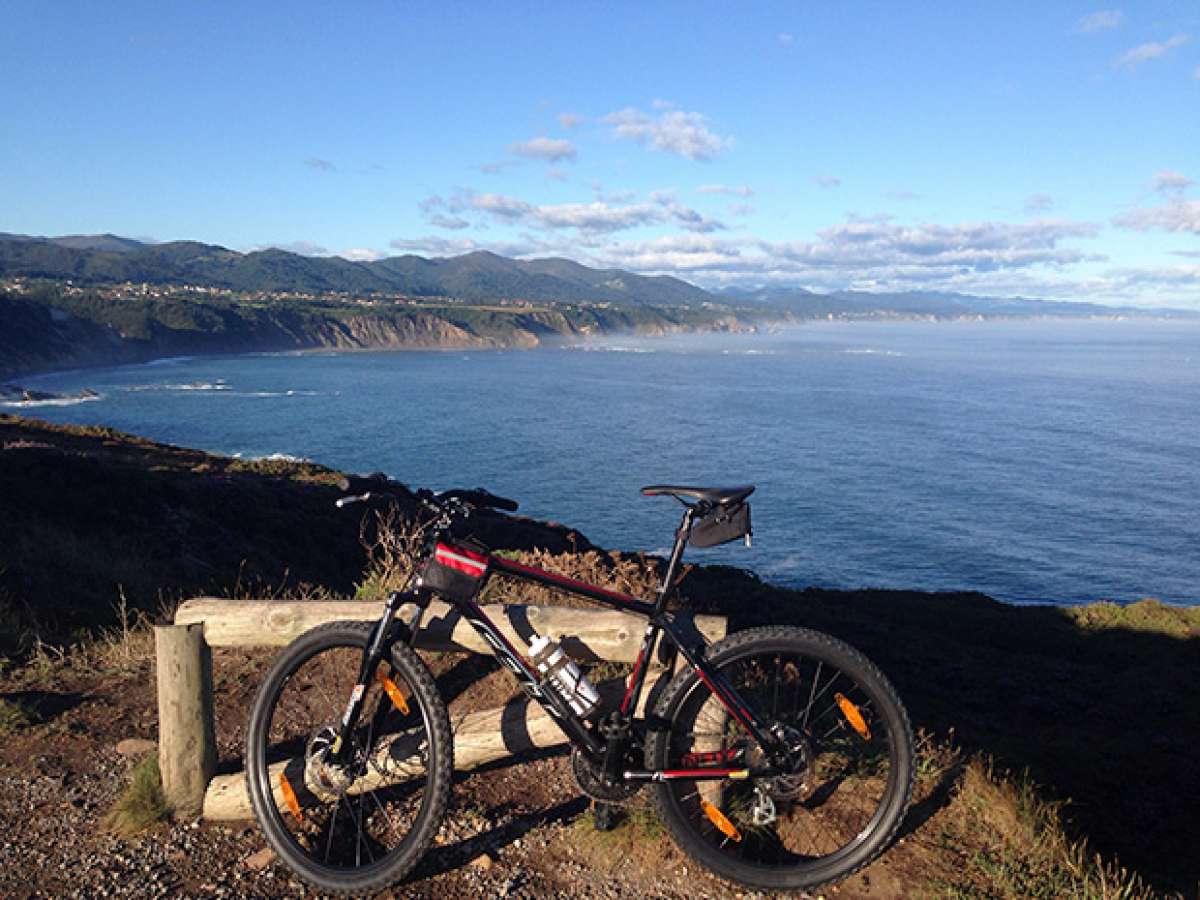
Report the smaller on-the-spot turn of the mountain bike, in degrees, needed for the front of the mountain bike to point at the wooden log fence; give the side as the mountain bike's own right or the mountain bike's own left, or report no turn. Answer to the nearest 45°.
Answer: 0° — it already faces it

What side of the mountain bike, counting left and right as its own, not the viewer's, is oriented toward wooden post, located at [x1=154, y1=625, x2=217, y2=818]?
front

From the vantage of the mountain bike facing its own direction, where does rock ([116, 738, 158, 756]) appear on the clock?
The rock is roughly at 1 o'clock from the mountain bike.

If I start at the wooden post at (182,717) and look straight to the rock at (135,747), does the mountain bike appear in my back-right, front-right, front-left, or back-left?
back-right

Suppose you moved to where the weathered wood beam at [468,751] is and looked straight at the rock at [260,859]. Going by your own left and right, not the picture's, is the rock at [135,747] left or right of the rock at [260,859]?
right

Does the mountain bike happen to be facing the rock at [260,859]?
yes

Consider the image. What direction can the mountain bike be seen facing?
to the viewer's left
